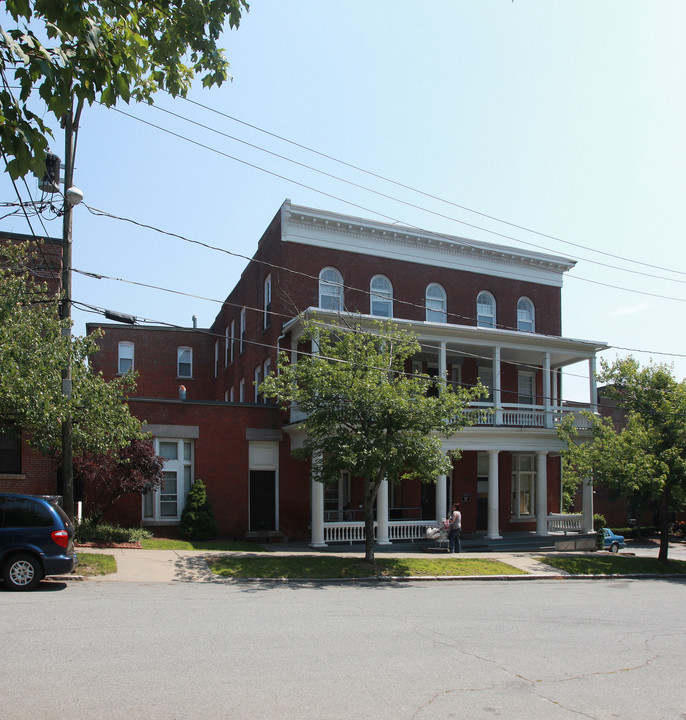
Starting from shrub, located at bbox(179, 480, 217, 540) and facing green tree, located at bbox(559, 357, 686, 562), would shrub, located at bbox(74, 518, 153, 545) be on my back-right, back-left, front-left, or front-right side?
back-right

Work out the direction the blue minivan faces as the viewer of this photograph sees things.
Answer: facing to the left of the viewer

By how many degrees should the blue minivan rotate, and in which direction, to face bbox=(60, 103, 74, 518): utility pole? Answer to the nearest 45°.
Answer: approximately 90° to its right

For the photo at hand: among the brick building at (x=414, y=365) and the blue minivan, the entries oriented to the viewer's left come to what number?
1

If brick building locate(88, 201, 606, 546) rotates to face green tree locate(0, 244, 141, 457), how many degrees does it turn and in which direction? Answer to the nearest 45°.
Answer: approximately 90° to its right

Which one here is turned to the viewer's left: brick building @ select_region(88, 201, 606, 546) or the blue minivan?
the blue minivan

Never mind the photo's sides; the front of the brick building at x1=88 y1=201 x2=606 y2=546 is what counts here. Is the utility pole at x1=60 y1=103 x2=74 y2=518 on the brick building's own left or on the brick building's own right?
on the brick building's own right

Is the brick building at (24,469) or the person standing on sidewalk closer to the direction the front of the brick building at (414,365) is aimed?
the person standing on sidewalk

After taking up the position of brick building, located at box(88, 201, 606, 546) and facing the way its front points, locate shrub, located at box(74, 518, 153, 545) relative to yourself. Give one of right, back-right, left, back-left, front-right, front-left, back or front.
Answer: right

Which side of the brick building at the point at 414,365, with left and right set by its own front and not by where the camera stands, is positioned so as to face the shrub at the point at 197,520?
right
